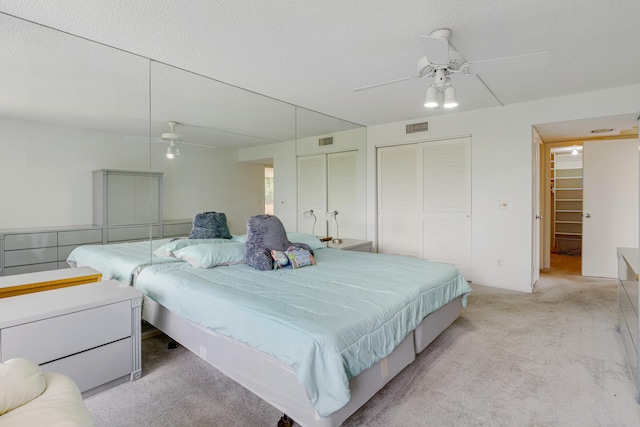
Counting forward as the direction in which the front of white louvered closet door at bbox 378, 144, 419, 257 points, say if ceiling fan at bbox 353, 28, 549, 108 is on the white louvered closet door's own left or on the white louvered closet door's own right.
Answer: on the white louvered closet door's own left

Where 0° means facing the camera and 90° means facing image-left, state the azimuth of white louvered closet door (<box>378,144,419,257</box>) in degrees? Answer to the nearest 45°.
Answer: approximately 45°

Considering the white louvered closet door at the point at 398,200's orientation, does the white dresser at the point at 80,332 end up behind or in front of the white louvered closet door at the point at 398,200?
in front

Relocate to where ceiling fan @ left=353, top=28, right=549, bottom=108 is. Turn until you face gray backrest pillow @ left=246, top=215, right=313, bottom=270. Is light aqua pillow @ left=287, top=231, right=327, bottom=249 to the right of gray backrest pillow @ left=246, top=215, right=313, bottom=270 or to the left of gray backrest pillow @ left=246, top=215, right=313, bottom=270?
right

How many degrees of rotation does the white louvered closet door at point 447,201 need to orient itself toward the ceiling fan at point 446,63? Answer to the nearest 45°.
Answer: approximately 45° to its left

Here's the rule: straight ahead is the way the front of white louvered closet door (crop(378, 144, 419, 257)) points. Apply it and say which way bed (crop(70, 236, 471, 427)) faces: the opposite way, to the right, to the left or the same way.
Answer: to the left

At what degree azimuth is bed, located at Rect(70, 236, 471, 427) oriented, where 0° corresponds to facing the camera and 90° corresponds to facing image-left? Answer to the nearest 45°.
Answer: approximately 315°

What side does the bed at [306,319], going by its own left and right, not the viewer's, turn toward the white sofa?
right

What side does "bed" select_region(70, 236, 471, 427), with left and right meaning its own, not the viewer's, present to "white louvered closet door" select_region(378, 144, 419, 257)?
left
